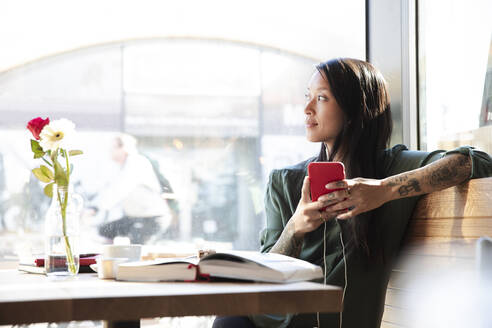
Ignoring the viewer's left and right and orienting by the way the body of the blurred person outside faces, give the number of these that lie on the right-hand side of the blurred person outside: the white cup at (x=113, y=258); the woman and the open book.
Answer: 0

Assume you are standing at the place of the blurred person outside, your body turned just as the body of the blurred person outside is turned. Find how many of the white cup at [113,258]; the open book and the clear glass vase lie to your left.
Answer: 3

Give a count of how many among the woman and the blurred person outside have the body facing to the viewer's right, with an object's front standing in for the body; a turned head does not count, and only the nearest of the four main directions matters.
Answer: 0

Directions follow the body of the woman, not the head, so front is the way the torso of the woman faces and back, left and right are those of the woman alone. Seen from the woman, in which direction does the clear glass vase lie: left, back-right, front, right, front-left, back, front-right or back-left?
front

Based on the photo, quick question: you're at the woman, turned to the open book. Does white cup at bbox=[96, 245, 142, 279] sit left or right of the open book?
right

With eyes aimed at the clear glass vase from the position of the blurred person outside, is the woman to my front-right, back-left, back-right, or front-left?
front-left

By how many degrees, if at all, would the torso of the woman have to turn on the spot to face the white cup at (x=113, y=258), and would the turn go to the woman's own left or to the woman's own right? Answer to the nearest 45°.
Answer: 0° — they already face it

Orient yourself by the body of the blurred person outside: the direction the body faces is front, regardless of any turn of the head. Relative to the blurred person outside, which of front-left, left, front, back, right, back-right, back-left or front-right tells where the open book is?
left

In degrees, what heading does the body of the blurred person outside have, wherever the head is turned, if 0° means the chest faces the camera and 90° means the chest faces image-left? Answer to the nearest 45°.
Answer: approximately 90°

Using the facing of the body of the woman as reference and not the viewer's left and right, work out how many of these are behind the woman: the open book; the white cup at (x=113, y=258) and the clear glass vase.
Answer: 0

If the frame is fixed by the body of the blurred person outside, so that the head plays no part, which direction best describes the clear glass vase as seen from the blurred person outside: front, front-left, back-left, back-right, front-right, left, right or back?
left

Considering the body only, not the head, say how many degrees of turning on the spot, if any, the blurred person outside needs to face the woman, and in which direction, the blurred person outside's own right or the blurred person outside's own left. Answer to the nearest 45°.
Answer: approximately 135° to the blurred person outside's own left

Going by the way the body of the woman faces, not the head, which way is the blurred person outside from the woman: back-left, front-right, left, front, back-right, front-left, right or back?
right

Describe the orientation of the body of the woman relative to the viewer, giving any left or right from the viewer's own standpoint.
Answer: facing the viewer and to the left of the viewer

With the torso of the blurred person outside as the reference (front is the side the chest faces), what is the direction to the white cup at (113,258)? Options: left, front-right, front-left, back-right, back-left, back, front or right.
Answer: left
